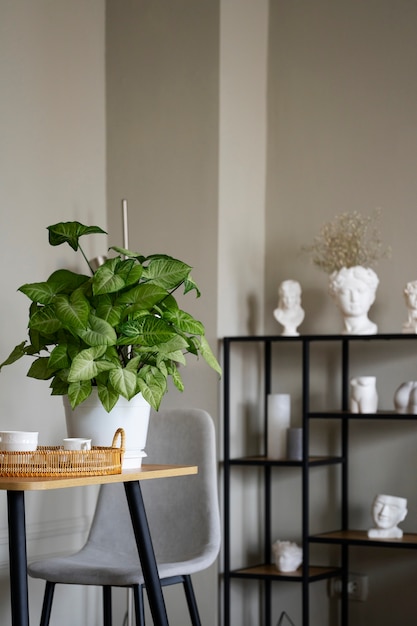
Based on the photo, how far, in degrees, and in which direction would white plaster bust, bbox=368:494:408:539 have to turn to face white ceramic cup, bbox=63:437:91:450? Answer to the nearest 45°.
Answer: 0° — it already faces it

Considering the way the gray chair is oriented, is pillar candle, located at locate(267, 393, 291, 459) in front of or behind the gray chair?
behind

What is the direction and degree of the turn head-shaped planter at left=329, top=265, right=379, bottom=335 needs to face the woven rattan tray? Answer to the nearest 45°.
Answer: approximately 45° to its right

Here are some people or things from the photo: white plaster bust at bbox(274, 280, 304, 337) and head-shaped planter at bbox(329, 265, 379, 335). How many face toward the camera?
2

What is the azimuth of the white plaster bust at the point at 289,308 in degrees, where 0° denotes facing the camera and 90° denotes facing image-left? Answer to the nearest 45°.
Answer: approximately 0°
